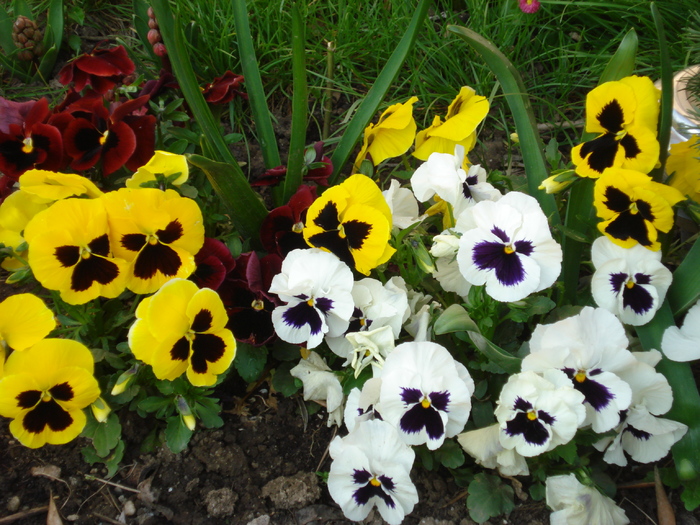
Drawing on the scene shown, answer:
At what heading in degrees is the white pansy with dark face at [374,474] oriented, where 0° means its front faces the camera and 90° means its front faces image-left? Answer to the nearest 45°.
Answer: approximately 0°

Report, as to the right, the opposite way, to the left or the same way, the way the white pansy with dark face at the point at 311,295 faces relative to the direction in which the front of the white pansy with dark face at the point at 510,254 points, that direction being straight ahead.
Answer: the same way

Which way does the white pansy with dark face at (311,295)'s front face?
toward the camera

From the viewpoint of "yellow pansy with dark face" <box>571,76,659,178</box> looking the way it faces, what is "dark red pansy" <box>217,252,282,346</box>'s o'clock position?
The dark red pansy is roughly at 2 o'clock from the yellow pansy with dark face.

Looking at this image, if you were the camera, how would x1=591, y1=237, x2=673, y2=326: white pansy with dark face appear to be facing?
facing the viewer

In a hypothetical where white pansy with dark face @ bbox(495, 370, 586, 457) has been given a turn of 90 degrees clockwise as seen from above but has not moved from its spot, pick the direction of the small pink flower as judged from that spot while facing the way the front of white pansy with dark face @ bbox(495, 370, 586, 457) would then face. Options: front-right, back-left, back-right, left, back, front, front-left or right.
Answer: right

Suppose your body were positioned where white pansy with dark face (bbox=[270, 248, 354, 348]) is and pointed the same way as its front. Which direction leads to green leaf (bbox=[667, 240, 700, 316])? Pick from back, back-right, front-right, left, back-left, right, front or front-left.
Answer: left

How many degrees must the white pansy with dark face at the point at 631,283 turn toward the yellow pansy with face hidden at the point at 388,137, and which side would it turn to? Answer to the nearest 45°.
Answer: approximately 135° to its right

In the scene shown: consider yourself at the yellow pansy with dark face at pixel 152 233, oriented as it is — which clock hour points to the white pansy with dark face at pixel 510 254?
The white pansy with dark face is roughly at 10 o'clock from the yellow pansy with dark face.

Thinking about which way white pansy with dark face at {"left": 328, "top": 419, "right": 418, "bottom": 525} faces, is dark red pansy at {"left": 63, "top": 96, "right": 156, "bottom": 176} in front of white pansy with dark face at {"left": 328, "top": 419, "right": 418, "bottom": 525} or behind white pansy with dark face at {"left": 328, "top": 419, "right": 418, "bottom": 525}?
behind

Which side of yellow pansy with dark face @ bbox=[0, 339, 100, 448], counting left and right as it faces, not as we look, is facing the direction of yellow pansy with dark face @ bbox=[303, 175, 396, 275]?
left

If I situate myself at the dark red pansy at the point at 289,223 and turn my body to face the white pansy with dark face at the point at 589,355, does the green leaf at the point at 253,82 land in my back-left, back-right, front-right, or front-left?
back-left

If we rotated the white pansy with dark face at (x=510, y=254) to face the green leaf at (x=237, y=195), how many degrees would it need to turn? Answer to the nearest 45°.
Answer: approximately 90° to its right

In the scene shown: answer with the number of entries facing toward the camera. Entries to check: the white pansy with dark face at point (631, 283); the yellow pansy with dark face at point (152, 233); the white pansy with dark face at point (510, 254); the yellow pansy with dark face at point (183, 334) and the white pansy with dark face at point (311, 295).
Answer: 5

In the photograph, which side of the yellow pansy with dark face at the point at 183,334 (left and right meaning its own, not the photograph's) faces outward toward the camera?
front
